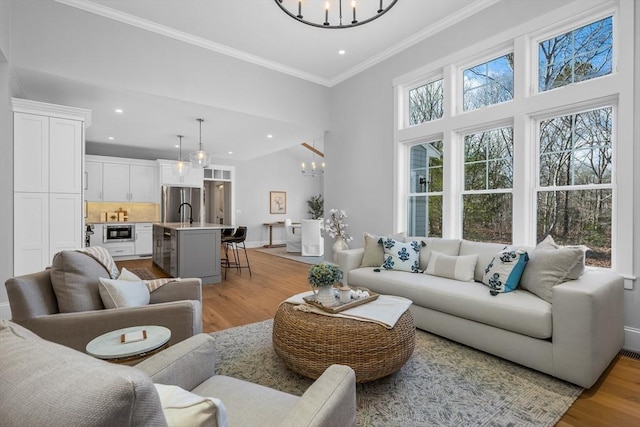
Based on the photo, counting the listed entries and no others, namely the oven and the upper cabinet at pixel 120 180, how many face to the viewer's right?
0

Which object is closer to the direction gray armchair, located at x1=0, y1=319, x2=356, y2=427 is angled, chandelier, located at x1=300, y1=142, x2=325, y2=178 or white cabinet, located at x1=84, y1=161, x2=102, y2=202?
the chandelier

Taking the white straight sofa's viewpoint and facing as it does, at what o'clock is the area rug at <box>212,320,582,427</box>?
The area rug is roughly at 12 o'clock from the white straight sofa.

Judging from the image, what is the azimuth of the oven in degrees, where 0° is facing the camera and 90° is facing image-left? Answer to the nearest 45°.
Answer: approximately 0°

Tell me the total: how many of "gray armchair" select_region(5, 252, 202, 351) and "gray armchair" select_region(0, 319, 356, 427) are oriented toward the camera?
0

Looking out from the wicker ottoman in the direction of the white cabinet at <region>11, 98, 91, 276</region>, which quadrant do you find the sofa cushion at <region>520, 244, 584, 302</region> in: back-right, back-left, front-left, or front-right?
back-right

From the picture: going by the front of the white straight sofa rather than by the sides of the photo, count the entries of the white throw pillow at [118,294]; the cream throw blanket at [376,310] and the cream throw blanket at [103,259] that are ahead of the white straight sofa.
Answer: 3

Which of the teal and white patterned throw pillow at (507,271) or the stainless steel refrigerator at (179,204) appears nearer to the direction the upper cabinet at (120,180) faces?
the teal and white patterned throw pillow

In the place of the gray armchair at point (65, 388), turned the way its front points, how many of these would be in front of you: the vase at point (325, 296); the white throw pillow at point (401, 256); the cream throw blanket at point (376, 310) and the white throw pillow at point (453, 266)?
4

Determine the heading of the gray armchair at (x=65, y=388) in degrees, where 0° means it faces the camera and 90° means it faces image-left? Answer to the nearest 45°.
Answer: approximately 225°

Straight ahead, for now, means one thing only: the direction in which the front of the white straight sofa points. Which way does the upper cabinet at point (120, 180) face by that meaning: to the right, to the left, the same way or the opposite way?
to the left

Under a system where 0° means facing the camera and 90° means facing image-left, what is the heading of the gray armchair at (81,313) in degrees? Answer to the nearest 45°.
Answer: approximately 270°

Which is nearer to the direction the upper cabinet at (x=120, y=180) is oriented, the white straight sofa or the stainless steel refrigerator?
the white straight sofa

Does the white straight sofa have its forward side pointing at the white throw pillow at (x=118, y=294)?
yes
